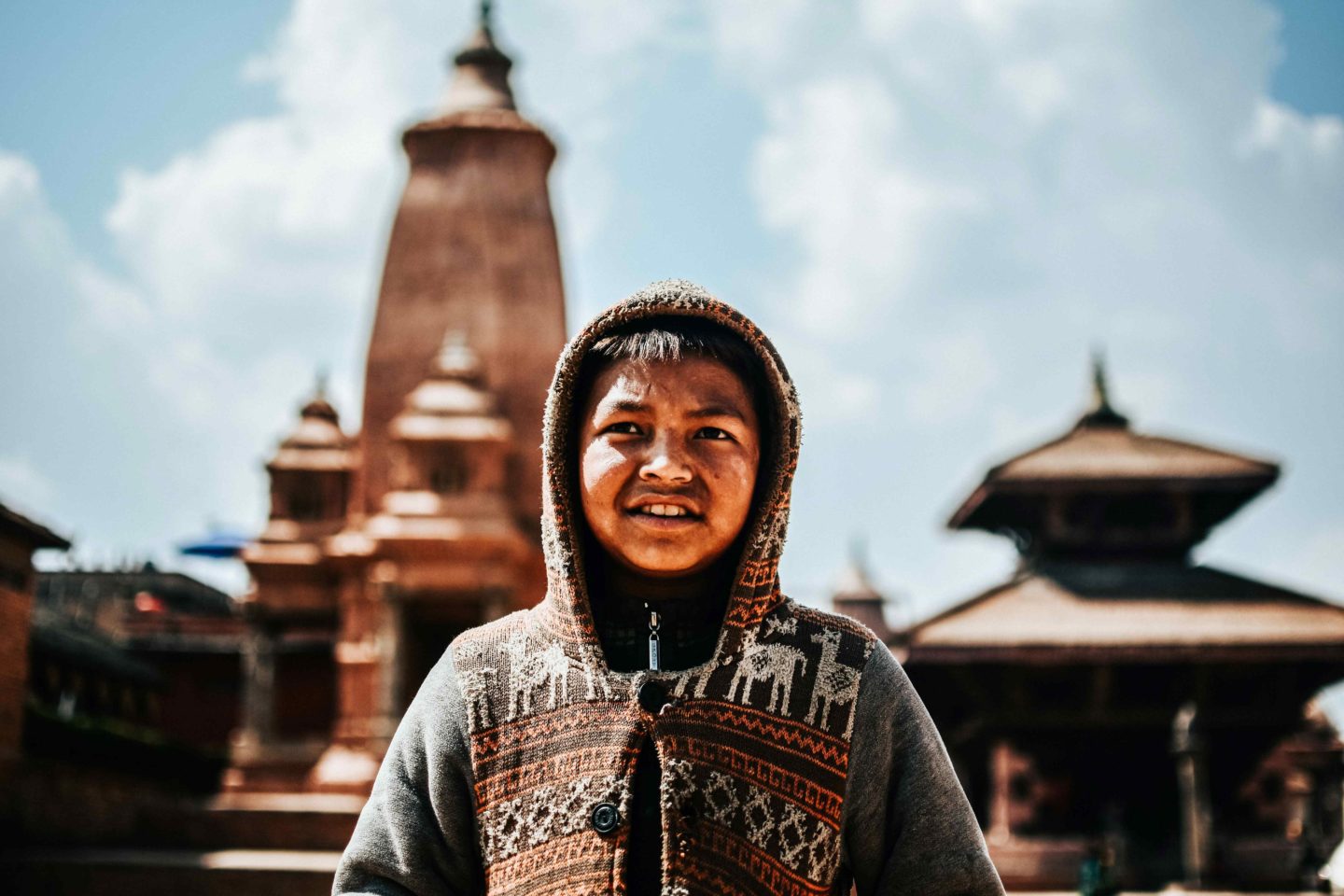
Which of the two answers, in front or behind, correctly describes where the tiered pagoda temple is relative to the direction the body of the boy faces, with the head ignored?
behind

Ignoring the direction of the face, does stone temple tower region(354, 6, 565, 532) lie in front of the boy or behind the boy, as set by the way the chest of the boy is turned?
behind

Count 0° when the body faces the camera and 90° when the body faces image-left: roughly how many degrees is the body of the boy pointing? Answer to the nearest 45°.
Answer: approximately 0°

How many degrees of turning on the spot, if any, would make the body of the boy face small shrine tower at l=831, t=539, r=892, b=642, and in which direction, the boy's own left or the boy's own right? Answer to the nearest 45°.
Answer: approximately 180°
